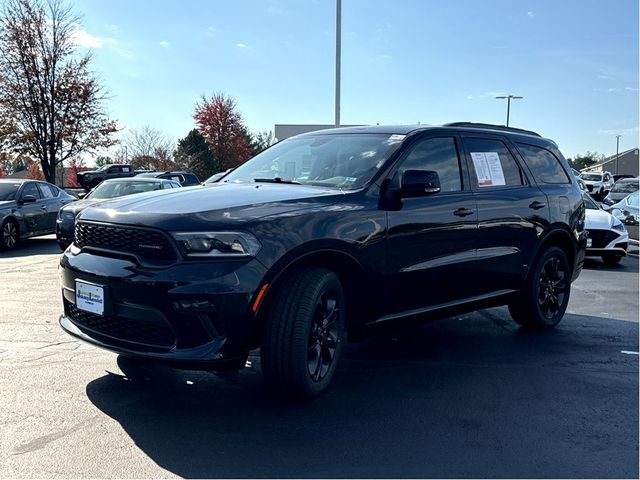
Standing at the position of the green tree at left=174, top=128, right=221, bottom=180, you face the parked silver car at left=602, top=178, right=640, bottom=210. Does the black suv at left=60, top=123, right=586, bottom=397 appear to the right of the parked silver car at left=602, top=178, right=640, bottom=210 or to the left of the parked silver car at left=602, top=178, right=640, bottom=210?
right

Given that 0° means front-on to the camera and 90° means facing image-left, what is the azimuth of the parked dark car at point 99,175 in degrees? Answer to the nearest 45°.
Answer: approximately 45°

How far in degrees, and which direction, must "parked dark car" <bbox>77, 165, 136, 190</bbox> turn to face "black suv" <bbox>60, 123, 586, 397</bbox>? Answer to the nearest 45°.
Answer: approximately 45° to its left

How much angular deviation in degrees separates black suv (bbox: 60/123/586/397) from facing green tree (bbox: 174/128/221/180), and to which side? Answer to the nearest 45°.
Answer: approximately 135° to its right

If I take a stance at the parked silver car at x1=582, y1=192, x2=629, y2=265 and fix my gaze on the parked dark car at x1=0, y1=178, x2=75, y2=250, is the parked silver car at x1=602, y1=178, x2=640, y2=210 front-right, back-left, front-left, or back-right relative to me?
back-right

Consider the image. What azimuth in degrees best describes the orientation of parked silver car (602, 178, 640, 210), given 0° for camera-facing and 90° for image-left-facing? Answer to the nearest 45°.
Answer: approximately 45°

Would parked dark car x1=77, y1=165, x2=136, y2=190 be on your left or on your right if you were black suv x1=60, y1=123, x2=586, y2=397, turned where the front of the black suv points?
on your right

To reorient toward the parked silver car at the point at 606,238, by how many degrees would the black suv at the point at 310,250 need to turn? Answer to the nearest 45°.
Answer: approximately 180°
